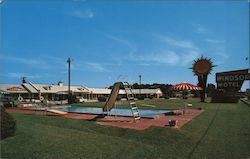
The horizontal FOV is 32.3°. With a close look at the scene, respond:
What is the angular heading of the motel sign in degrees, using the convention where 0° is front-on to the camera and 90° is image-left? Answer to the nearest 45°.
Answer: approximately 0°

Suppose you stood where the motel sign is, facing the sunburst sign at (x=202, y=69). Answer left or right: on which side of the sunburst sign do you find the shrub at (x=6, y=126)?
left

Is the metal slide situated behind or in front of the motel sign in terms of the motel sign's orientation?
in front

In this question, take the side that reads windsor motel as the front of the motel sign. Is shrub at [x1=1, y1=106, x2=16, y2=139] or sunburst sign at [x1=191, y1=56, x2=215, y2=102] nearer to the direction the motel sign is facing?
the shrub

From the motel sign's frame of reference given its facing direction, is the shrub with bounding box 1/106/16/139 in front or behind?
in front

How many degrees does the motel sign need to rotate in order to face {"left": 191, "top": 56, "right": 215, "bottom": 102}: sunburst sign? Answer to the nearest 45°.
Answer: approximately 45° to its right
